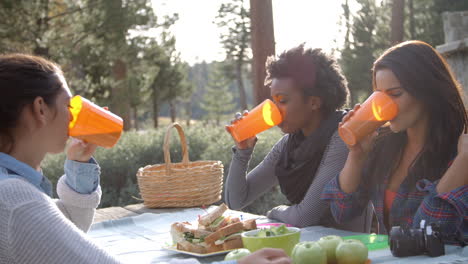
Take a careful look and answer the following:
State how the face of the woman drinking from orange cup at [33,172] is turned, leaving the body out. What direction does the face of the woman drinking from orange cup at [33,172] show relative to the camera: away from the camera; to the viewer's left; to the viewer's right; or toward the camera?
to the viewer's right

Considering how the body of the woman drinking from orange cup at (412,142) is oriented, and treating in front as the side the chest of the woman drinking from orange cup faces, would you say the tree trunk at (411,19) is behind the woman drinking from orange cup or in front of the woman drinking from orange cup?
behind

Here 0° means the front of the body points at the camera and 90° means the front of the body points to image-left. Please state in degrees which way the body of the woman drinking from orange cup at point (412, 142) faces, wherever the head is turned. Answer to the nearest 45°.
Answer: approximately 45°

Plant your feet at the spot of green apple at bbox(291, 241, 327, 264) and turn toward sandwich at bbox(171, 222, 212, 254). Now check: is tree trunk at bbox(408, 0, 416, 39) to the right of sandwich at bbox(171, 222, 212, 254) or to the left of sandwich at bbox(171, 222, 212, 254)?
right

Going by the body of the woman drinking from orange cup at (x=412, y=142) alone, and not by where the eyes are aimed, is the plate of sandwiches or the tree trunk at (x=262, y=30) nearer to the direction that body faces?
the plate of sandwiches

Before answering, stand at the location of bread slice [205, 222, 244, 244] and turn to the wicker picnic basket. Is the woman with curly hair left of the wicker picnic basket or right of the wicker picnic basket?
right

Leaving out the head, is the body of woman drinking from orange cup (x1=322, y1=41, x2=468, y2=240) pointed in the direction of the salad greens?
yes

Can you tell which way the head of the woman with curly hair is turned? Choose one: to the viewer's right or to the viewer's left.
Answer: to the viewer's left

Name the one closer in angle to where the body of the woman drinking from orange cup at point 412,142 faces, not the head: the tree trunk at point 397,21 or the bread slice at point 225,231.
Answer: the bread slice

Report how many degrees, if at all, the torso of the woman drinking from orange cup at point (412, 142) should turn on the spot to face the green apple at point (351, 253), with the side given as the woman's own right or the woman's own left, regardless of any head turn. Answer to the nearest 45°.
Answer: approximately 45° to the woman's own left

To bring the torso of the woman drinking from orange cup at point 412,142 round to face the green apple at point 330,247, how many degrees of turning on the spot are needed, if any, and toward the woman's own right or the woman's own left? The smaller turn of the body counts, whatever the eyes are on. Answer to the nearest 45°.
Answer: approximately 45° to the woman's own left

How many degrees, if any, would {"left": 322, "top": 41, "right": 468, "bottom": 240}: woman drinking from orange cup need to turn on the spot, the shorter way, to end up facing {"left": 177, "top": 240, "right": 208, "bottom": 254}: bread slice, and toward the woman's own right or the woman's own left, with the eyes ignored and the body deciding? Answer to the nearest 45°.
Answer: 0° — they already face it
